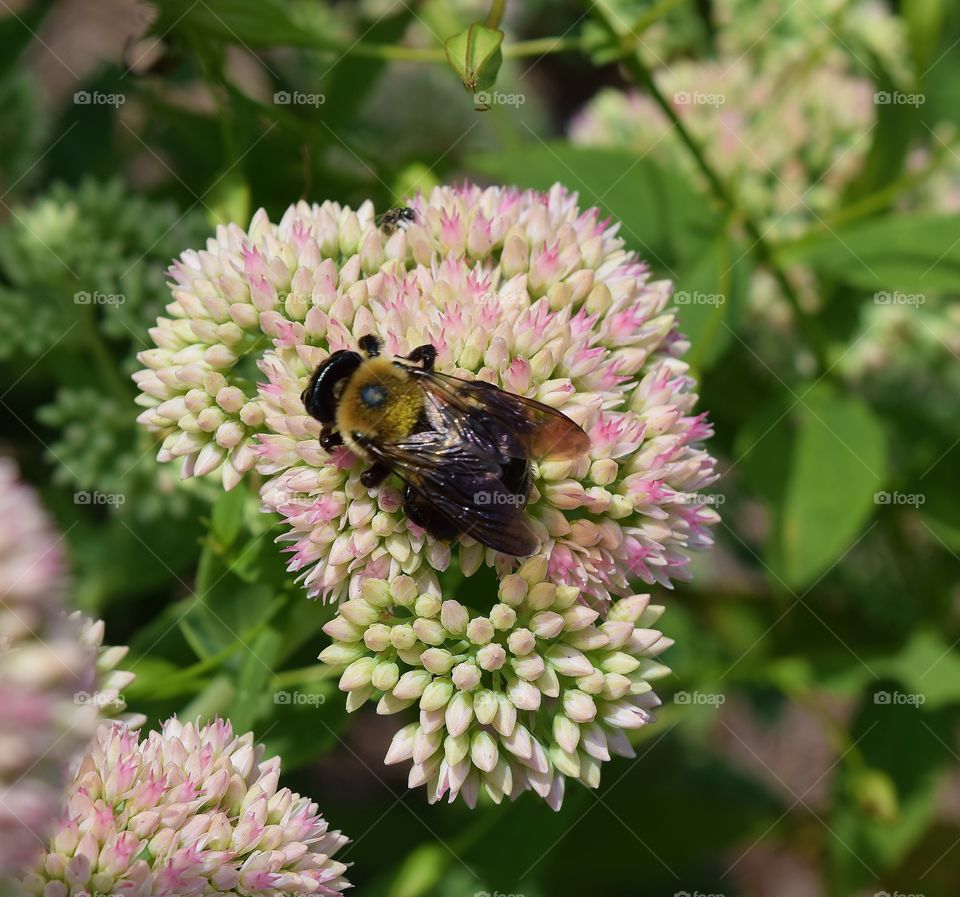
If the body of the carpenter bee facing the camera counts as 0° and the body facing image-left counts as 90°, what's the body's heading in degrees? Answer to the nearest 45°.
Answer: approximately 135°

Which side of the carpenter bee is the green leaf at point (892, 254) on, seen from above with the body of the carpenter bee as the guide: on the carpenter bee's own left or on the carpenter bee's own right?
on the carpenter bee's own right

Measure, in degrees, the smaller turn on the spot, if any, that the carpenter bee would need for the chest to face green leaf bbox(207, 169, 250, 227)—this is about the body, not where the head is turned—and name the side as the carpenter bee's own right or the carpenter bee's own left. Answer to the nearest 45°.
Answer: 0° — it already faces it
